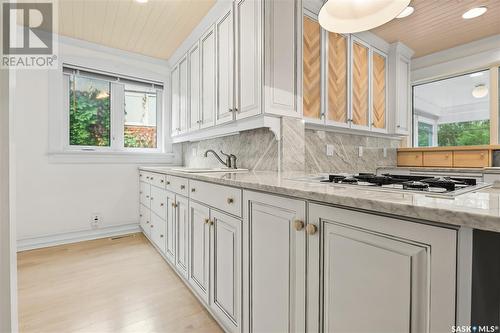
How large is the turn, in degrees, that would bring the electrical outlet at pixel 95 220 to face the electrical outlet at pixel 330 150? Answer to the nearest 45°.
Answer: approximately 45° to its left

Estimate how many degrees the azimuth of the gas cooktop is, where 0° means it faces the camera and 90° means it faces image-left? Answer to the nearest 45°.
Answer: approximately 45°

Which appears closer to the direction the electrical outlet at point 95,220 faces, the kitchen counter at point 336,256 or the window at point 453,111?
the kitchen counter

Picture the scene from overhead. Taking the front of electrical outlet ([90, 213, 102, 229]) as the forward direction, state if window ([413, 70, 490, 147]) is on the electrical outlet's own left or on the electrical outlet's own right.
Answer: on the electrical outlet's own left

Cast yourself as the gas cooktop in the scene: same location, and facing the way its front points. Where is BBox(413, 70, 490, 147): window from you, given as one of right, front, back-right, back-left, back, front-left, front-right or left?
back-right
